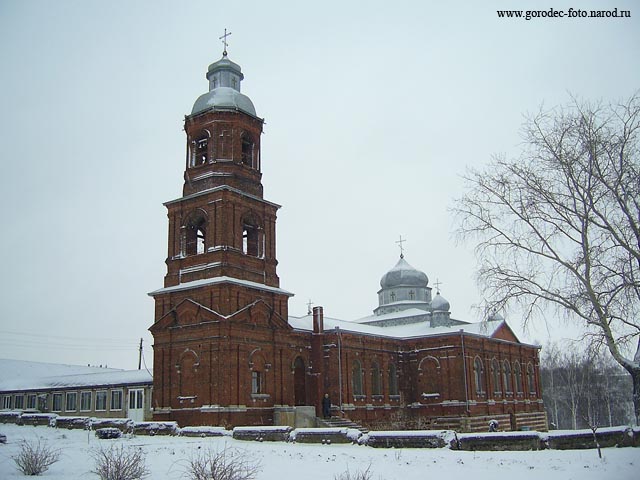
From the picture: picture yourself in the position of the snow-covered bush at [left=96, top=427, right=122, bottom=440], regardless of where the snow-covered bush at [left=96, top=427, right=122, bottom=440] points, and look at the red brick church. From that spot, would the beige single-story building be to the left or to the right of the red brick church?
left

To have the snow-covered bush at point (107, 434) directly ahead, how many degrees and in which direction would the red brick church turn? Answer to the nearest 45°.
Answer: approximately 45° to its left
